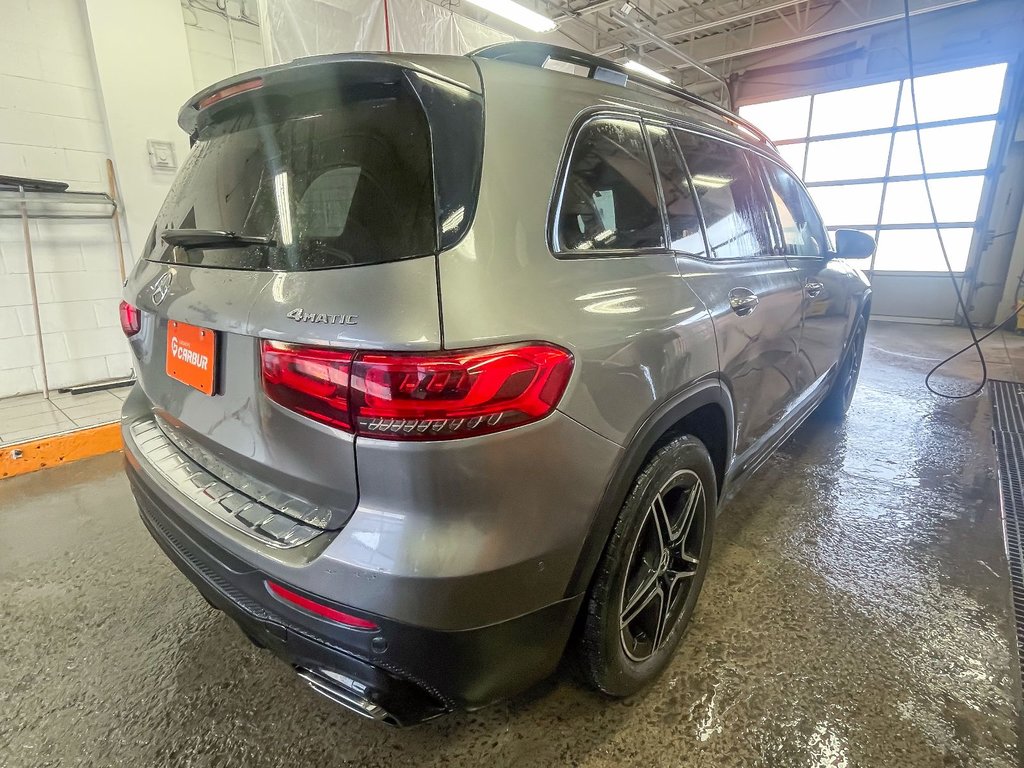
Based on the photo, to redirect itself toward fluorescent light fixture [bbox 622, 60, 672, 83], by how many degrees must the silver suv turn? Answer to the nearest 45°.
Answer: approximately 45° to its left

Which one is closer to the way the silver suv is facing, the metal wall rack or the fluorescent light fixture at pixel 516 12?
the fluorescent light fixture

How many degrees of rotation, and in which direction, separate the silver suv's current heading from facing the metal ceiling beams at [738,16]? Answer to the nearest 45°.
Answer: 0° — it already faces it

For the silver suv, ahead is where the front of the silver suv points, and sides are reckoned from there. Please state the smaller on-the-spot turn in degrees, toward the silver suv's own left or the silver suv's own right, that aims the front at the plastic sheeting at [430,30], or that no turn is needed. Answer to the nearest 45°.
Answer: approximately 45° to the silver suv's own left

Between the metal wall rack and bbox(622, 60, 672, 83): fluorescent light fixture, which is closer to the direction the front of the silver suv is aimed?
the fluorescent light fixture

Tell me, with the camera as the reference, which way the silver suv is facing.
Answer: facing away from the viewer and to the right of the viewer

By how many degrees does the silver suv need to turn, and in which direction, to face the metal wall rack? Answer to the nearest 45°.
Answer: approximately 90° to its left

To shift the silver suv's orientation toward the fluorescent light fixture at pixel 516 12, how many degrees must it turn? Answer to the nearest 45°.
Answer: approximately 45° to its left
